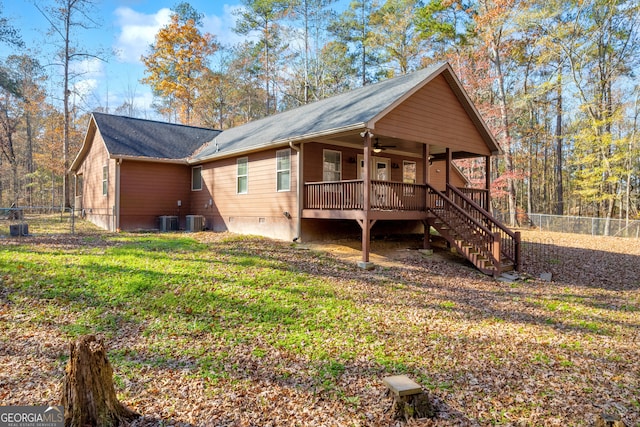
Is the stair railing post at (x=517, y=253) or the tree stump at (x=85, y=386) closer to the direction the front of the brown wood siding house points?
the stair railing post

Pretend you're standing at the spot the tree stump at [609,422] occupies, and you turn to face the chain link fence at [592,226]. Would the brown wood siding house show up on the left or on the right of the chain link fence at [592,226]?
left

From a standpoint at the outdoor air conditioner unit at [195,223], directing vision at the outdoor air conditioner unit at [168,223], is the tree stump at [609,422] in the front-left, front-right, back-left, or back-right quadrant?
back-left

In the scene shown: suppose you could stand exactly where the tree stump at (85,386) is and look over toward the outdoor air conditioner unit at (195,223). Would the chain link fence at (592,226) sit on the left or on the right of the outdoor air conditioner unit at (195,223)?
right
